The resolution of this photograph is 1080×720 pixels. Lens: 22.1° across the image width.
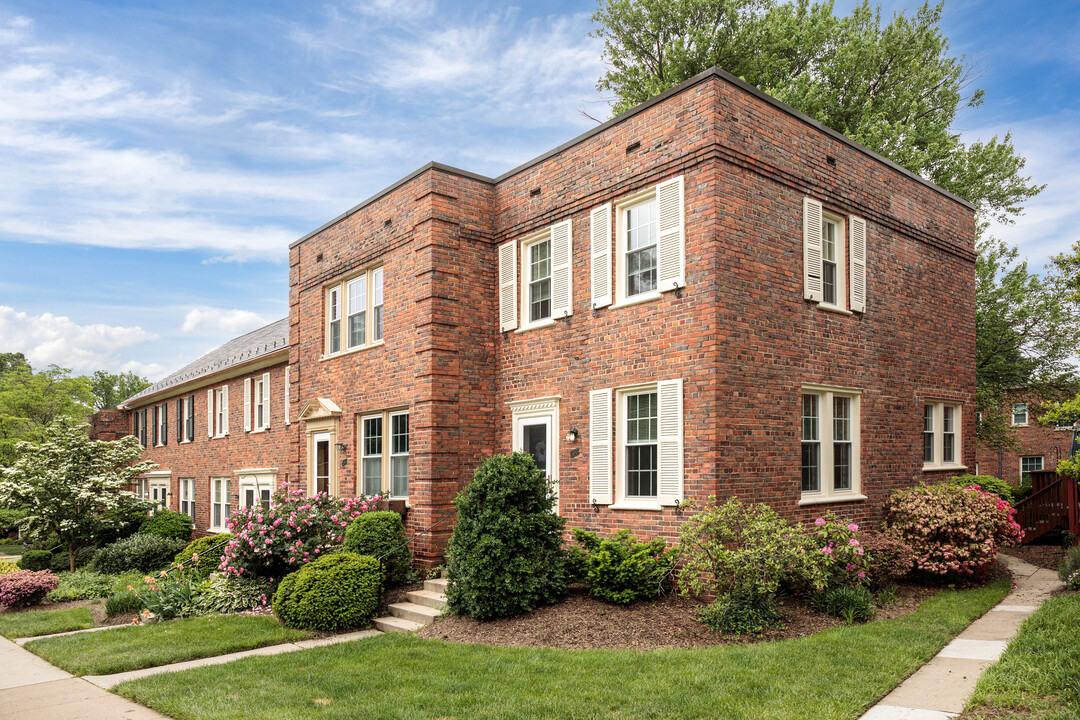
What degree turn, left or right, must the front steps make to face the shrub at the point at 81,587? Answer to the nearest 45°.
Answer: approximately 90° to its right

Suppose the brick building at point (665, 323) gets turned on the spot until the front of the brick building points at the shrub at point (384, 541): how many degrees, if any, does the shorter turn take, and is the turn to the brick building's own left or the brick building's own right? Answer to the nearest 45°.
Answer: approximately 45° to the brick building's own right

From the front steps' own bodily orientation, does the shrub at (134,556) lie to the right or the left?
on its right

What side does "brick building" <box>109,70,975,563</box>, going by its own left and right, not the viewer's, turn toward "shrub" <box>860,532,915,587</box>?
left

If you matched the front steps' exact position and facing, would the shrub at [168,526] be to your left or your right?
on your right

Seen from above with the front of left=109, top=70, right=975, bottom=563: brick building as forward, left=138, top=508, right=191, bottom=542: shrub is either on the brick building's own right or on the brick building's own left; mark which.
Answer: on the brick building's own right

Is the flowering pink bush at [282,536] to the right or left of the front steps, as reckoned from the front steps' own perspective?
on its right

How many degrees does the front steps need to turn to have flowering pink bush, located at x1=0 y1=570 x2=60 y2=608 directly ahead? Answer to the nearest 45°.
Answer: approximately 90° to its right

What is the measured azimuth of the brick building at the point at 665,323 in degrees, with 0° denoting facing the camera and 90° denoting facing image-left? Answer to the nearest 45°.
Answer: approximately 45°
